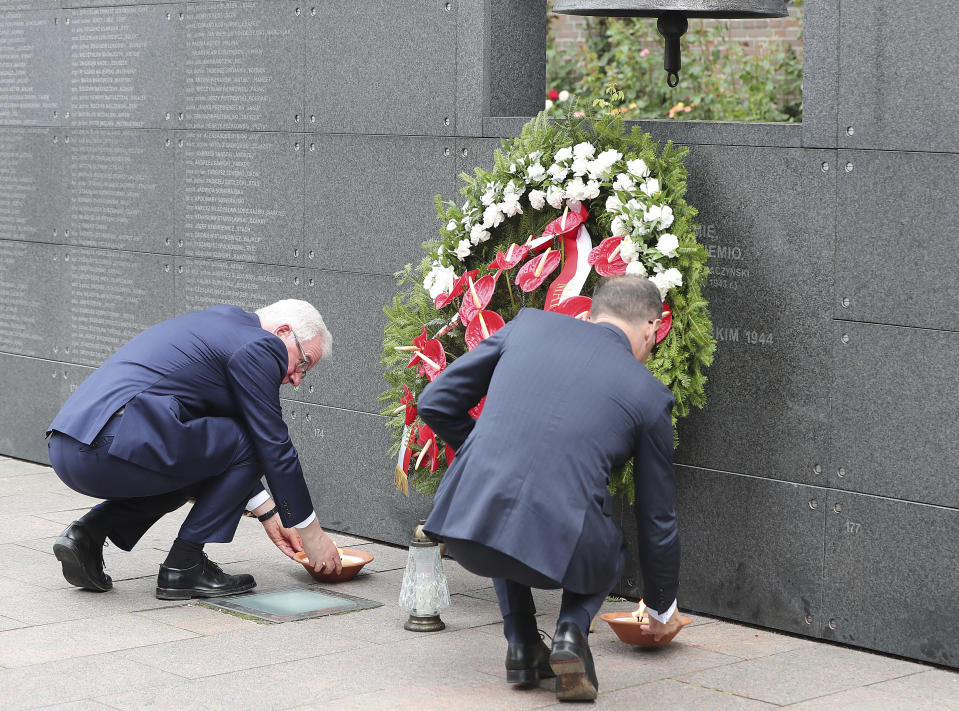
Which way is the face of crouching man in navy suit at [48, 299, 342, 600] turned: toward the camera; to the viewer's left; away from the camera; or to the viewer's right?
to the viewer's right

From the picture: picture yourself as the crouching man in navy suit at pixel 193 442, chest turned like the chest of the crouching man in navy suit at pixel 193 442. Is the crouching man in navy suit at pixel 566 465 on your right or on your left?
on your right

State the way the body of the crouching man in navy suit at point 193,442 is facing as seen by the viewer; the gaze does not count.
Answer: to the viewer's right

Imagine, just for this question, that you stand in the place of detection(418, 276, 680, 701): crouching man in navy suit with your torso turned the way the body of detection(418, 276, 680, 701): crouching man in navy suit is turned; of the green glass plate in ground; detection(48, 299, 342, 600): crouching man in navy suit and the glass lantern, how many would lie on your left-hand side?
3

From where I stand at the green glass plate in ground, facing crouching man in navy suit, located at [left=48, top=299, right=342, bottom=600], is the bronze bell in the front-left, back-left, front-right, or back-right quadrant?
back-right

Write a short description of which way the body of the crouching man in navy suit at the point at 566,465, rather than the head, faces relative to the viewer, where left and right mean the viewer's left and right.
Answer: facing away from the viewer and to the right of the viewer

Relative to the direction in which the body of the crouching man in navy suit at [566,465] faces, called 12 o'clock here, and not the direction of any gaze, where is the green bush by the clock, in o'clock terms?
The green bush is roughly at 11 o'clock from the crouching man in navy suit.

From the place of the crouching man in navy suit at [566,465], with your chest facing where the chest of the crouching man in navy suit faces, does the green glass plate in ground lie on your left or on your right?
on your left

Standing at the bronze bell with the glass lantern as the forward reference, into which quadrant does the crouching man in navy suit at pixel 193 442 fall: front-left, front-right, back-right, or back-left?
front-right

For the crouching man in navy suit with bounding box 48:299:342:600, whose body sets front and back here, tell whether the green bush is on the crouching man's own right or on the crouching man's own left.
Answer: on the crouching man's own left

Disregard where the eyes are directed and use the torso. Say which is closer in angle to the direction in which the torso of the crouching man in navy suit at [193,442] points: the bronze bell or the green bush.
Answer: the bronze bell

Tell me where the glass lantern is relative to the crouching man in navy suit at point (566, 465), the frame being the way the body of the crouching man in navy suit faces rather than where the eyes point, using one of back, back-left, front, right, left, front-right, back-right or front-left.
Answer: left

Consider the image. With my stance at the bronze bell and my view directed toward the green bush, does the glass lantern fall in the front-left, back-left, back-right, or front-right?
back-left

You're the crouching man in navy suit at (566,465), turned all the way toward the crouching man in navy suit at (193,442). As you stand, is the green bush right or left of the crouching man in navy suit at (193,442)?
right

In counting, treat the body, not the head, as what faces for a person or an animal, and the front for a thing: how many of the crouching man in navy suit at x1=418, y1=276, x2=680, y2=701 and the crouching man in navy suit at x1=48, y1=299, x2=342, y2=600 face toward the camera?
0
